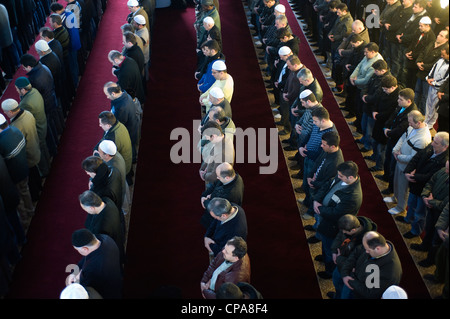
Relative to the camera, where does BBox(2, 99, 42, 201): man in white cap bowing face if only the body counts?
to the viewer's left

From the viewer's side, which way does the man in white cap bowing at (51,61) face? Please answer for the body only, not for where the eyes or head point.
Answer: to the viewer's left

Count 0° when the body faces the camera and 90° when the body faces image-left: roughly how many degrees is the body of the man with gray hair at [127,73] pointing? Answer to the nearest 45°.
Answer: approximately 90°

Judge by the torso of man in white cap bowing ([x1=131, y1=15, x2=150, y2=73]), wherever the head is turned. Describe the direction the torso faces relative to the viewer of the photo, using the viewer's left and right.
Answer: facing to the left of the viewer

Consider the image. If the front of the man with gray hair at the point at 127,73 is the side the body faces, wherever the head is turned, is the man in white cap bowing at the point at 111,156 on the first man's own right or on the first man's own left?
on the first man's own left

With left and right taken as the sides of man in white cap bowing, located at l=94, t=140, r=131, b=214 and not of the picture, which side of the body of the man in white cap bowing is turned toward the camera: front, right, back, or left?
left

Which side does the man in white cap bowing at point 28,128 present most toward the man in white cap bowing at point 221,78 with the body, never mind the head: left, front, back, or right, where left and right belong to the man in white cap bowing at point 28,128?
back

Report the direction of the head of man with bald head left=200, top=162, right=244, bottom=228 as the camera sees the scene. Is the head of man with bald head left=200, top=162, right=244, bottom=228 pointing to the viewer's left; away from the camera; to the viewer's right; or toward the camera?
to the viewer's left
